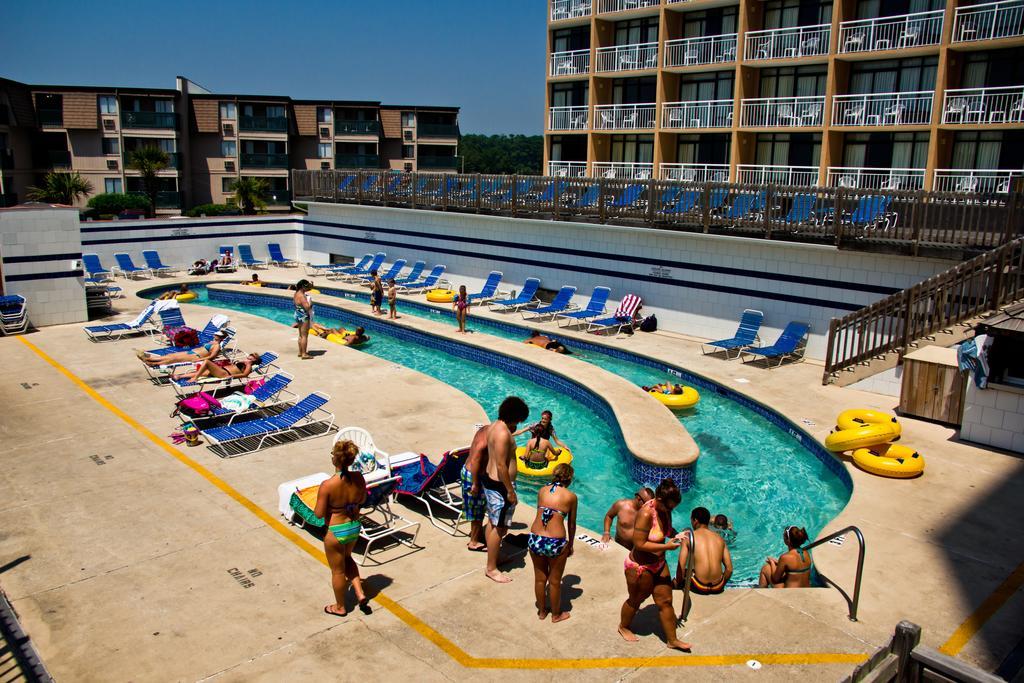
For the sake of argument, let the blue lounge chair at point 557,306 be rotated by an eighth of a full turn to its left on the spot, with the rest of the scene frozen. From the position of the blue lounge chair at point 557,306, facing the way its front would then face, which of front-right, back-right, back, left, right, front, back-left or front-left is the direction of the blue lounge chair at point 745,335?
front-left

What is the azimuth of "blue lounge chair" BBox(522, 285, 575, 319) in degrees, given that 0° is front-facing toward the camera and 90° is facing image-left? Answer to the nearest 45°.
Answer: approximately 45°

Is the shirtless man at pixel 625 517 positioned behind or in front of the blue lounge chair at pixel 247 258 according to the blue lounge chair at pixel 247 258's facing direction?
in front

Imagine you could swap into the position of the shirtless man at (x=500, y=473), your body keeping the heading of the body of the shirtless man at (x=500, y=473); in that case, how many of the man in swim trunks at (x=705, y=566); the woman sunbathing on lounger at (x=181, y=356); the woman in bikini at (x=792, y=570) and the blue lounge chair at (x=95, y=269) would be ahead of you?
2

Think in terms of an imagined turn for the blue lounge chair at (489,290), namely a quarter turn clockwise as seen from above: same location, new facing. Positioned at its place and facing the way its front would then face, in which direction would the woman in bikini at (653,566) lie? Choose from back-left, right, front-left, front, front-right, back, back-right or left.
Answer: back-left

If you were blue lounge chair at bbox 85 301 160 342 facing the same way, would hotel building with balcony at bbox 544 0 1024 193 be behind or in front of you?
behind

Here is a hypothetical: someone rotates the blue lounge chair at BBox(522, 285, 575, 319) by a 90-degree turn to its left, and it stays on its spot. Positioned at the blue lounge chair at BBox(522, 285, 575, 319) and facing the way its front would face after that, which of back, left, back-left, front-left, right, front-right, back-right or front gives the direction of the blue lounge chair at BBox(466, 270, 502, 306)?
back

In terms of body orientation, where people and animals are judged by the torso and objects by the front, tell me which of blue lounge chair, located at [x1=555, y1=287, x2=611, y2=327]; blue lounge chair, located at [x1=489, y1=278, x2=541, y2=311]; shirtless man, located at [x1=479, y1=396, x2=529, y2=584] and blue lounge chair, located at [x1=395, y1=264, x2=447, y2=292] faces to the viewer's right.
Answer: the shirtless man
